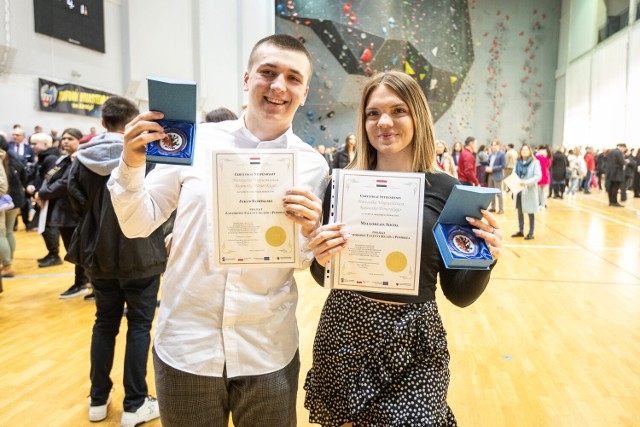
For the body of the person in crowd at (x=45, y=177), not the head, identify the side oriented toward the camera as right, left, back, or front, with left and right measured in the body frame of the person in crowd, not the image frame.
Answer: left

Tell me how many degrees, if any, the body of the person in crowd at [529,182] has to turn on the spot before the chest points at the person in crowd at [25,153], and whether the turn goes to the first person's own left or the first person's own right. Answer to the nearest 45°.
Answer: approximately 45° to the first person's own right

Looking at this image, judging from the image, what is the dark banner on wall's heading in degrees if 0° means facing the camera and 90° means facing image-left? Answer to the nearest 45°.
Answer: approximately 315°
